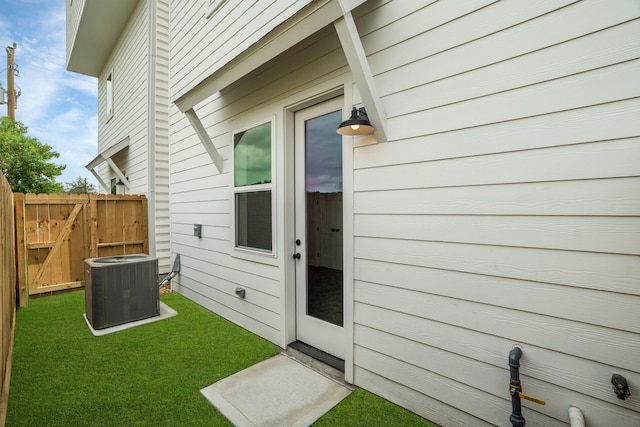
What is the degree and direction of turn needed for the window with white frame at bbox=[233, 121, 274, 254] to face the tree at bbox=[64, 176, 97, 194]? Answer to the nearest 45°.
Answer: approximately 90° to its right

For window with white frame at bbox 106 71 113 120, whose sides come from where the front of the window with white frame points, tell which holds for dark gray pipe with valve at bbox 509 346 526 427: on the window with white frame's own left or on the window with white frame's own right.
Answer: on the window with white frame's own left

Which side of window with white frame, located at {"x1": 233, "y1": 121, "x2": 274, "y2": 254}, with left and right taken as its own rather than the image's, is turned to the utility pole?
right

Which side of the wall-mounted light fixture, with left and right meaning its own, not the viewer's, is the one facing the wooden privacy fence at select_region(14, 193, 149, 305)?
right

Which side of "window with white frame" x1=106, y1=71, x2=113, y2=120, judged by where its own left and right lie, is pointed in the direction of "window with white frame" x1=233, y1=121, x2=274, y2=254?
left

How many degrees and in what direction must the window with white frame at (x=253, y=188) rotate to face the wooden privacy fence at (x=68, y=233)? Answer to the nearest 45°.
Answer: approximately 90° to its right

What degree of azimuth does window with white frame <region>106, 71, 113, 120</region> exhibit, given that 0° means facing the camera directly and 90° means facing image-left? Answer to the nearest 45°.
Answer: approximately 90°

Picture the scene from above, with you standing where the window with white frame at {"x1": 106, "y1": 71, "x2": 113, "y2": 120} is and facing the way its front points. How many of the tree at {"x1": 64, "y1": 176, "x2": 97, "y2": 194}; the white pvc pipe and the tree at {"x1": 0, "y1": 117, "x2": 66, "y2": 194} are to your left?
1

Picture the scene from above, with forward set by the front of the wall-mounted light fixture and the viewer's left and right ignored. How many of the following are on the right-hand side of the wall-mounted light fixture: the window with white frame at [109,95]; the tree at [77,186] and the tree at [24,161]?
3

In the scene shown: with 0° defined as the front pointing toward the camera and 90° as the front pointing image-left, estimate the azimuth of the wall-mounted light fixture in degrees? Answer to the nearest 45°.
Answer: approximately 45°
